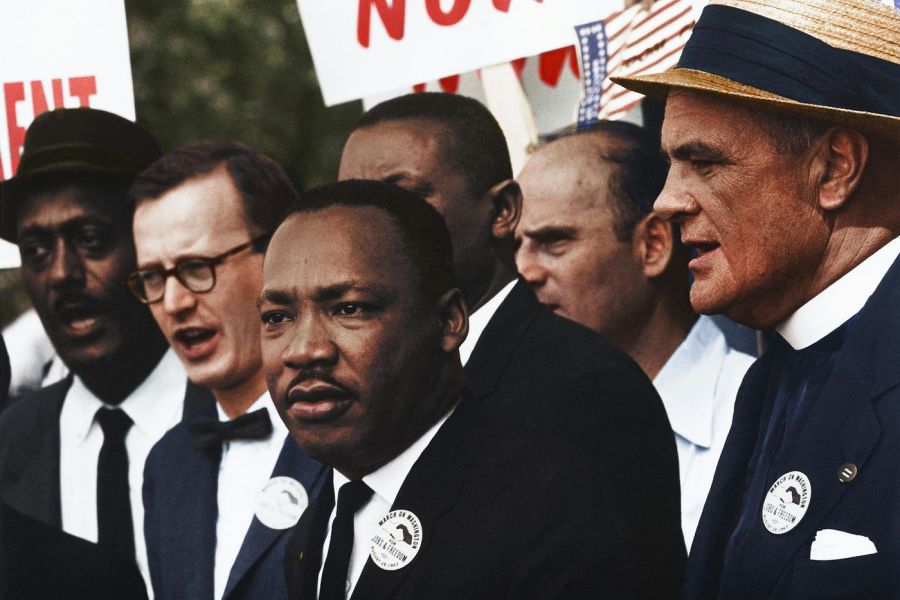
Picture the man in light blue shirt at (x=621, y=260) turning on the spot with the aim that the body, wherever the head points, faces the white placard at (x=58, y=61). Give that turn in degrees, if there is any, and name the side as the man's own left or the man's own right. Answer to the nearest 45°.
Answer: approximately 45° to the man's own right

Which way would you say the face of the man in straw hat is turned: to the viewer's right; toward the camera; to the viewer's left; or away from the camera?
to the viewer's left

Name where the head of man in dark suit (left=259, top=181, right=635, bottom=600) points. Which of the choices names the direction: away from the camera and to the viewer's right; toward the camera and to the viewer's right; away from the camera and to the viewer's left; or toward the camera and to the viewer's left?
toward the camera and to the viewer's left

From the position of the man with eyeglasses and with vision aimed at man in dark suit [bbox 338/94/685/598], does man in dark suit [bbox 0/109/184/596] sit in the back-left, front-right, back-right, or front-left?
back-left

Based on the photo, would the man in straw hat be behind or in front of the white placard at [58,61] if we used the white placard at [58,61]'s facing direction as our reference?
in front

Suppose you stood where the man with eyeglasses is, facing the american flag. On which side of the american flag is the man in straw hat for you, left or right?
right

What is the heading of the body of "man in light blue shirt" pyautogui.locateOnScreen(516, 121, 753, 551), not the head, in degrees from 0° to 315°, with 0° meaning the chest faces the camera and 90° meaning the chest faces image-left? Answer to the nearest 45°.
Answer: approximately 45°

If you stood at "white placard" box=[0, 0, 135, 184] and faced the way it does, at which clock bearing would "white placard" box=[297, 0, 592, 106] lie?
"white placard" box=[297, 0, 592, 106] is roughly at 10 o'clock from "white placard" box=[0, 0, 135, 184].

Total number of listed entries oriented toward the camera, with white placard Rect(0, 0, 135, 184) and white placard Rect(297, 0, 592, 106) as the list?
2
